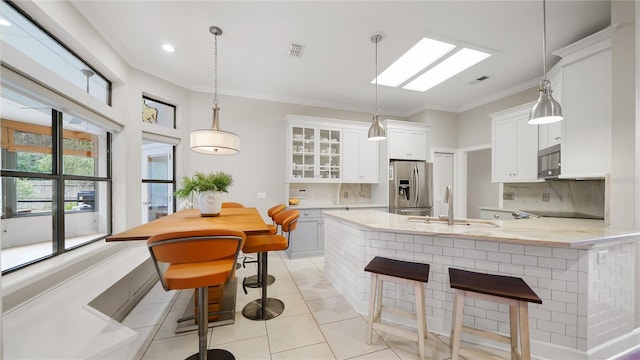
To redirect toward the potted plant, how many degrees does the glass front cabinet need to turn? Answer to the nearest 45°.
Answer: approximately 45° to its right

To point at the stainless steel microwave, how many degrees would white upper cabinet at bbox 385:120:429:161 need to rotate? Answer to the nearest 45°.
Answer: approximately 45° to its left

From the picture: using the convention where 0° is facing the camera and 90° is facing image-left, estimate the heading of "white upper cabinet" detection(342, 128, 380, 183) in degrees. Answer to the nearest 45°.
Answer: approximately 0°

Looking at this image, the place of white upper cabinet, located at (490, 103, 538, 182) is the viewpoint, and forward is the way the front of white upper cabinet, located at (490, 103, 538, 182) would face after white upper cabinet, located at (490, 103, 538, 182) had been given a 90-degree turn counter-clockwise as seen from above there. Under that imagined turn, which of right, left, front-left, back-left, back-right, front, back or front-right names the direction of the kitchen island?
front-right

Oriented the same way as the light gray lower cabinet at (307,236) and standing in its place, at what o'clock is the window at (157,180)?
The window is roughly at 3 o'clock from the light gray lower cabinet.

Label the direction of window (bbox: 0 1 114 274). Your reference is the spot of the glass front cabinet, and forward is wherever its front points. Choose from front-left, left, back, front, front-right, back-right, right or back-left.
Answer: front-right

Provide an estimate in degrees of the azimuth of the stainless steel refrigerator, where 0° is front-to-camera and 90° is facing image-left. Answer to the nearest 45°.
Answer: approximately 0°

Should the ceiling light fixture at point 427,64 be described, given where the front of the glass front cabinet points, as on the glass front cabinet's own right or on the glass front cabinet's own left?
on the glass front cabinet's own left

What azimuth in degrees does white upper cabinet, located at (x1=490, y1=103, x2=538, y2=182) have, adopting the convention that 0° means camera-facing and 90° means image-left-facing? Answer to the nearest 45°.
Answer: approximately 45°
